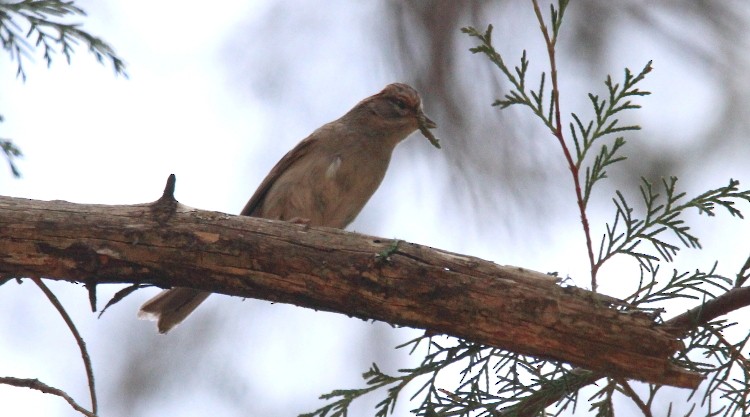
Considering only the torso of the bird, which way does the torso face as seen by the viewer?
to the viewer's right
